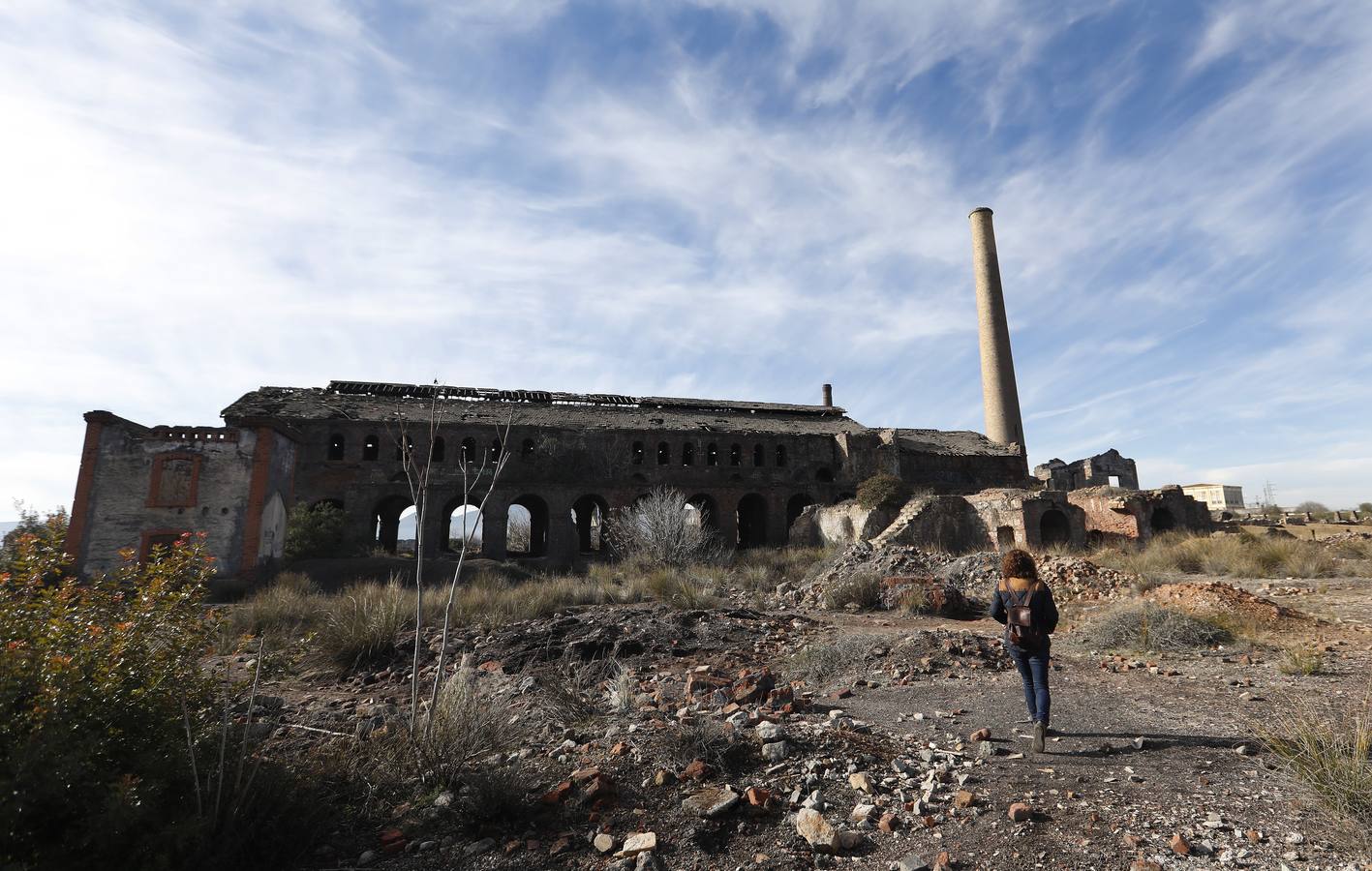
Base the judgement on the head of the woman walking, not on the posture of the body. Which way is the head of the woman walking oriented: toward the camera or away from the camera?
away from the camera

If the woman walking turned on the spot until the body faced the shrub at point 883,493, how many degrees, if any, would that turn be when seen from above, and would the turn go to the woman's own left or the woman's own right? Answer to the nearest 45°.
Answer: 0° — they already face it

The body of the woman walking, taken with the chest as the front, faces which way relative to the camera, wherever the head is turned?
away from the camera

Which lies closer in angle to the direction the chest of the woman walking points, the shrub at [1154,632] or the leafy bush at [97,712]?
the shrub

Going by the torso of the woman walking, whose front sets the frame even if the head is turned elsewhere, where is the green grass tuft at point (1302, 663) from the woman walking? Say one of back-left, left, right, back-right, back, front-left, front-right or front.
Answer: front-right

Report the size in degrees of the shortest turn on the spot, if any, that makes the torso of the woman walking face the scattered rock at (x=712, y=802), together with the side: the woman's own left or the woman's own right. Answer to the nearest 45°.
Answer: approximately 135° to the woman's own left

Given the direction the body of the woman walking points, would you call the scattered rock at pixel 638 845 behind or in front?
behind

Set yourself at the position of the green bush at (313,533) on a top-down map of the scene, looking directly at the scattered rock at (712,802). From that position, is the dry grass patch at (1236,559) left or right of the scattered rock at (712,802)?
left

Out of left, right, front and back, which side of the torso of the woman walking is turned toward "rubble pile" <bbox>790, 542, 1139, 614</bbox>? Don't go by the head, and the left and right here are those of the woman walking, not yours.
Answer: front

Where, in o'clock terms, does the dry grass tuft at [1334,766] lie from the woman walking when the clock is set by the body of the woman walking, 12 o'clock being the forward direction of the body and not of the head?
The dry grass tuft is roughly at 4 o'clock from the woman walking.

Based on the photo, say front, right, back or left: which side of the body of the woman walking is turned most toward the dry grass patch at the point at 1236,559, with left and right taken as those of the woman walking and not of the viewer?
front

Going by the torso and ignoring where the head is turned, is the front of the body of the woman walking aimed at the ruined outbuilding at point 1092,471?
yes

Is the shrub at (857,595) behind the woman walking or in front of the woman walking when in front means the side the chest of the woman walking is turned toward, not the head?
in front

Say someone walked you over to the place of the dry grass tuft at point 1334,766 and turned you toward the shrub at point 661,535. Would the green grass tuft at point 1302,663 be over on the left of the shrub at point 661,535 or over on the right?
right

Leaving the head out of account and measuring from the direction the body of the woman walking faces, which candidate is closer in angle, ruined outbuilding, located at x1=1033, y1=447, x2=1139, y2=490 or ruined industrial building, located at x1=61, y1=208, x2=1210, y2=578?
the ruined outbuilding

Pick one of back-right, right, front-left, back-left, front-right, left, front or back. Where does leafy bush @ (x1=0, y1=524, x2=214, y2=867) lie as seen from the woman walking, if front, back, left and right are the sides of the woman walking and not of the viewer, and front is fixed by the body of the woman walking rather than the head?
back-left

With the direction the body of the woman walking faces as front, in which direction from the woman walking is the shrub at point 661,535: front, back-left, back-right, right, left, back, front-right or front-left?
front-left

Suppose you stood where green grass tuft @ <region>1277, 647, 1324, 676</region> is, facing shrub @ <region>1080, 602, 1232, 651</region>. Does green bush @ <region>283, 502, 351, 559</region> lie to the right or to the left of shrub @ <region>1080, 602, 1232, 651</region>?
left
